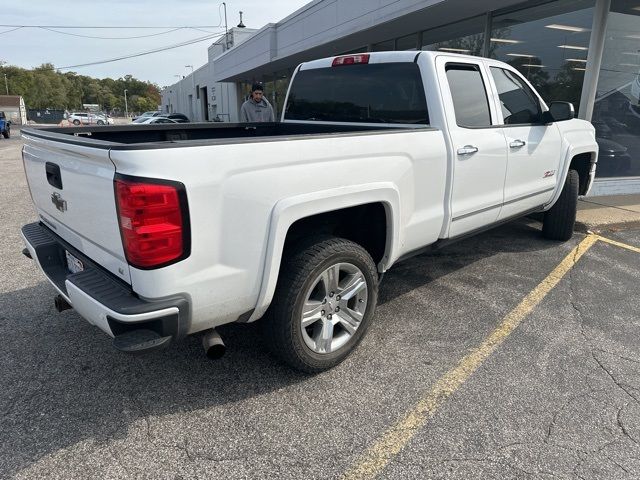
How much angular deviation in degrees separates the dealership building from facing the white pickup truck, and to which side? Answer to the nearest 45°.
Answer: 0° — it already faces it

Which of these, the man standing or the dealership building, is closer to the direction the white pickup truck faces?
the dealership building

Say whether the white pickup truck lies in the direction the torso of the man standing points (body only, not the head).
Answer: yes

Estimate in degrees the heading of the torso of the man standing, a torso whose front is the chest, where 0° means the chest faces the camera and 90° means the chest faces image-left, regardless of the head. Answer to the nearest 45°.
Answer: approximately 0°

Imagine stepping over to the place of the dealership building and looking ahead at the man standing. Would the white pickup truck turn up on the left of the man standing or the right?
left

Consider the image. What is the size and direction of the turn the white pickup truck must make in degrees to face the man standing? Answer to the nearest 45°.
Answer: approximately 45° to its left

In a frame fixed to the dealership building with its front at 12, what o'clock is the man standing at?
The man standing is roughly at 1 o'clock from the dealership building.

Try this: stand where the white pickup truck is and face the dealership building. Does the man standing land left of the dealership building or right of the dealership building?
left

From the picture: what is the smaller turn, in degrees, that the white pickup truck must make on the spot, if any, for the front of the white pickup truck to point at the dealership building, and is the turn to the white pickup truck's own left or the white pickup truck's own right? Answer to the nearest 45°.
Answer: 0° — it already faces it

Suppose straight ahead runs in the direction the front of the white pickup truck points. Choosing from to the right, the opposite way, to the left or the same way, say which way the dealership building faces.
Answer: the opposite way

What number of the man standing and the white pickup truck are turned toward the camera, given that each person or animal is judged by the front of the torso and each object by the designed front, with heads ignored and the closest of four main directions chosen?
1

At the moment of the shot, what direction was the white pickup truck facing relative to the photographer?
facing away from the viewer and to the right of the viewer

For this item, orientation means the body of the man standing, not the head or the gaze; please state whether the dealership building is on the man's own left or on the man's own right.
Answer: on the man's own left

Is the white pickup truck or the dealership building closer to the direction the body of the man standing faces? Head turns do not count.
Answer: the white pickup truck
